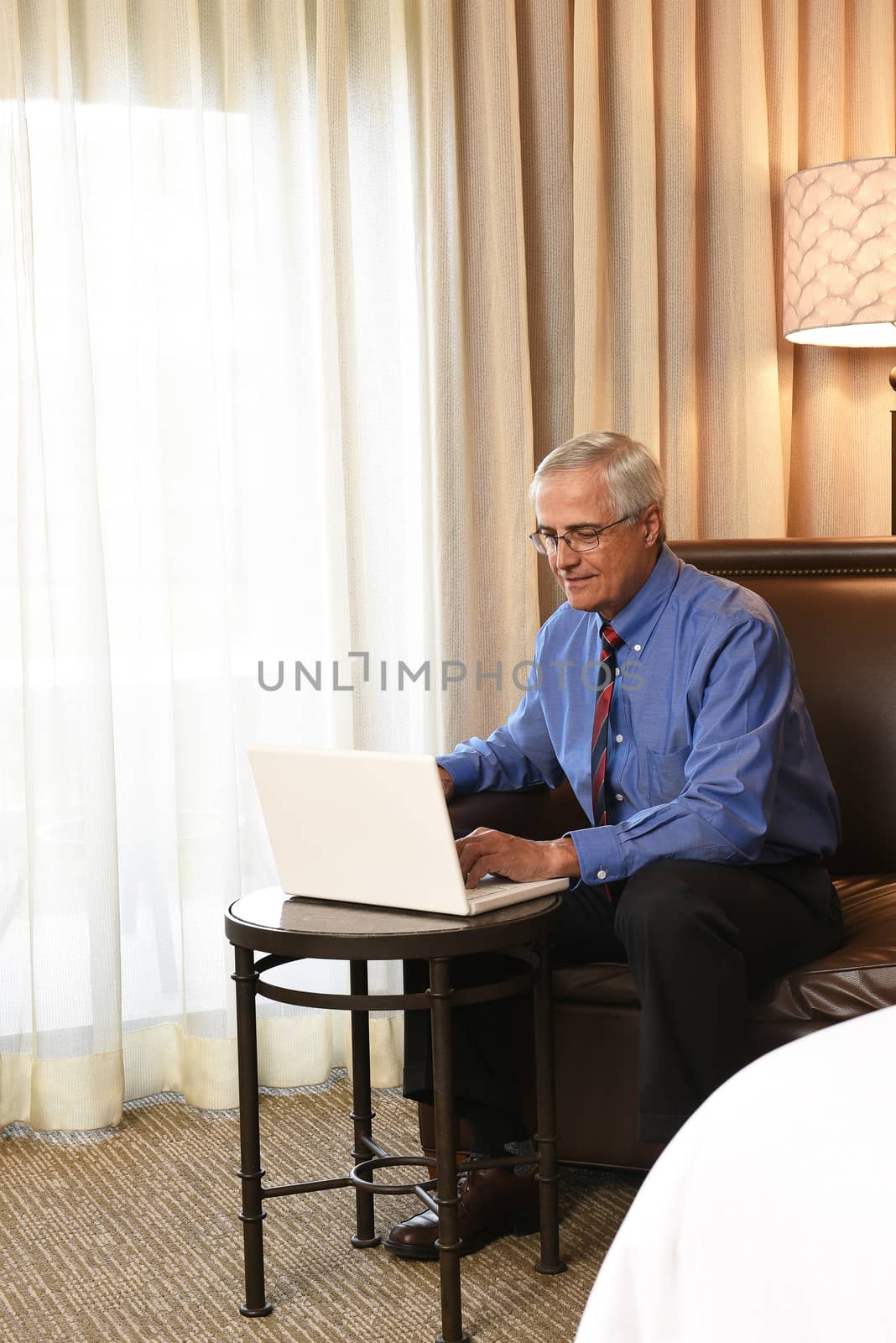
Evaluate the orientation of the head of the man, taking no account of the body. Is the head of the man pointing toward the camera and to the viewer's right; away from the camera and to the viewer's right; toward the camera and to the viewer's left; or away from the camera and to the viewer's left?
toward the camera and to the viewer's left

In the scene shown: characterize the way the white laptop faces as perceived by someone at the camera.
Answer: facing away from the viewer and to the right of the viewer

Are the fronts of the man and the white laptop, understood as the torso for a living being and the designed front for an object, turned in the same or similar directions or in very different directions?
very different directions

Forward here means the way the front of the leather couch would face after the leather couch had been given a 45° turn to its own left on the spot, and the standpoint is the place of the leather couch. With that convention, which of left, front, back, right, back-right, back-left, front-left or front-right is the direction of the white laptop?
right

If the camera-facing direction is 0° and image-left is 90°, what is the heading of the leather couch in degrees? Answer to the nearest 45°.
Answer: approximately 0°

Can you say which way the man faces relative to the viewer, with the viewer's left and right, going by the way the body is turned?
facing the viewer and to the left of the viewer

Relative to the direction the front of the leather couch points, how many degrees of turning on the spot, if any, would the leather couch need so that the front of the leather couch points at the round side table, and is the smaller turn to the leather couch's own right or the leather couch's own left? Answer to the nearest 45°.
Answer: approximately 45° to the leather couch's own right
